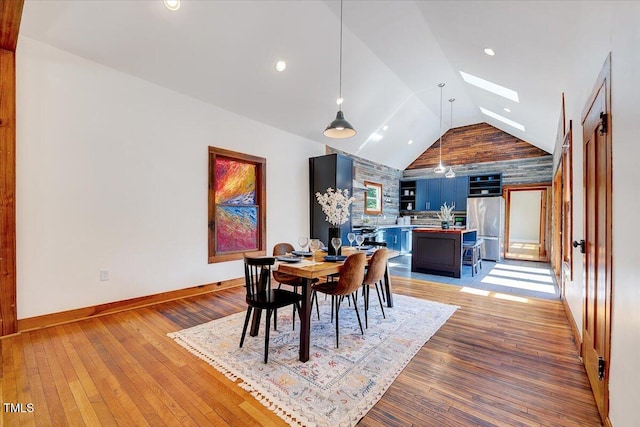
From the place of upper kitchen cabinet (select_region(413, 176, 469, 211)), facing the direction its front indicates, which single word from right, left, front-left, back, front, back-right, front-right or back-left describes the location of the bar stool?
front

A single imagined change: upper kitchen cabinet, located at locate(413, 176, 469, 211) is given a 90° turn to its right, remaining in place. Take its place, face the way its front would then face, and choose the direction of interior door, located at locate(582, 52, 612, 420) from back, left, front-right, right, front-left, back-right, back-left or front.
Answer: left

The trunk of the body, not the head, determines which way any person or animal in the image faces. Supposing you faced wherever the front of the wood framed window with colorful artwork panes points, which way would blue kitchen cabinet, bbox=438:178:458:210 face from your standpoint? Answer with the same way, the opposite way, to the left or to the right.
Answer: to the right

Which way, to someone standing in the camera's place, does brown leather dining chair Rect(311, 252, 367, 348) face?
facing away from the viewer and to the left of the viewer

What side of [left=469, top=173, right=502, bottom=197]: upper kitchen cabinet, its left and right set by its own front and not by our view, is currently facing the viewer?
front

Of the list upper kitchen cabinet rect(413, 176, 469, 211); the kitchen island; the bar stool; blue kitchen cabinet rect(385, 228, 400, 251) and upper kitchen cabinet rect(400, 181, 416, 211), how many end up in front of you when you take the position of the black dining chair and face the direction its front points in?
5

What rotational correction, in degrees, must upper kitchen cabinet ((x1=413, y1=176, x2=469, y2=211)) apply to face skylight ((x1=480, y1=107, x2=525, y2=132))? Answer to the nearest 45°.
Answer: approximately 45° to its left

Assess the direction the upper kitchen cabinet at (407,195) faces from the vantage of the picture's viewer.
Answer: facing the viewer

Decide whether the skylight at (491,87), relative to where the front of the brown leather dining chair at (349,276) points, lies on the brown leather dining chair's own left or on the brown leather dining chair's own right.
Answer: on the brown leather dining chair's own right

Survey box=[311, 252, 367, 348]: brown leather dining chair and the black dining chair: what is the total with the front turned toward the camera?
0

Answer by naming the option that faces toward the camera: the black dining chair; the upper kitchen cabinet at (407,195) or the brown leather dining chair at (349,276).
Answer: the upper kitchen cabinet

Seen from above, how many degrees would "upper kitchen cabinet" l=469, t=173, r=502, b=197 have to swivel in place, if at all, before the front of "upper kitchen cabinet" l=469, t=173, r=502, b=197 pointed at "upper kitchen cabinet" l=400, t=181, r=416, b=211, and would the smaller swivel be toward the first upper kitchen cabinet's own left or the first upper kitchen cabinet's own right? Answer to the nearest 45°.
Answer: approximately 90° to the first upper kitchen cabinet's own right

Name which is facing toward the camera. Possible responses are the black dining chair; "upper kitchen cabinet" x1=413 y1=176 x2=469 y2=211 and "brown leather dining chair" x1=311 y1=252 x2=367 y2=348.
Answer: the upper kitchen cabinet

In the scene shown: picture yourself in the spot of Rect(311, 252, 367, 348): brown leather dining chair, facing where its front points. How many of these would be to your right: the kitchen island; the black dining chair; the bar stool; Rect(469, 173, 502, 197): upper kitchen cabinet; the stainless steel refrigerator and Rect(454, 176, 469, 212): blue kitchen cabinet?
5

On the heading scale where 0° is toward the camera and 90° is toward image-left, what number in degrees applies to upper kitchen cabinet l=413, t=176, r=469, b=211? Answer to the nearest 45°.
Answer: approximately 0°

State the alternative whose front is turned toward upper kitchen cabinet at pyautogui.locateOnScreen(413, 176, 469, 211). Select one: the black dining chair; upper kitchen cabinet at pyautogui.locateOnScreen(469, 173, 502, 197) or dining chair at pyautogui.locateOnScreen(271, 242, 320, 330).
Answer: the black dining chair

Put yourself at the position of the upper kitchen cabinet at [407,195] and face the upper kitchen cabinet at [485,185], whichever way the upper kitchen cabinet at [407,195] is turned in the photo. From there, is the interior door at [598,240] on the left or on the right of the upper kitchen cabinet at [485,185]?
right

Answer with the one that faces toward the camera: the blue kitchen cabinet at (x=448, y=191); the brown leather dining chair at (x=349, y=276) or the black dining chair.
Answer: the blue kitchen cabinet

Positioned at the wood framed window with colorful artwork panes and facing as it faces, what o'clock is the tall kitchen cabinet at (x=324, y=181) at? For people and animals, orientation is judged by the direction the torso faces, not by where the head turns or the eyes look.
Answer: The tall kitchen cabinet is roughly at 10 o'clock from the wood framed window with colorful artwork panes.
